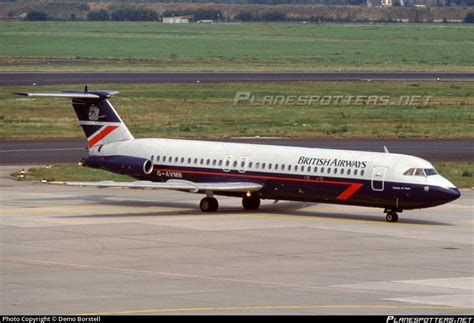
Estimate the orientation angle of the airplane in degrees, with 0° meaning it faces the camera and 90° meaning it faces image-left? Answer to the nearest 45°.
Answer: approximately 315°
